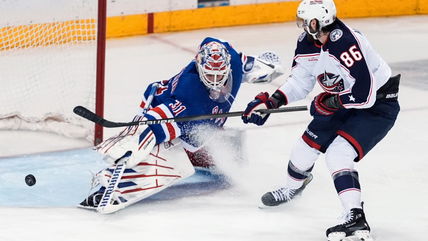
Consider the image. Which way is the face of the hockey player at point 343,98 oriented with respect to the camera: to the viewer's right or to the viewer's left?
to the viewer's left

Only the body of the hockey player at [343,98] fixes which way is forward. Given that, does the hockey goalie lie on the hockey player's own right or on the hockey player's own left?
on the hockey player's own right

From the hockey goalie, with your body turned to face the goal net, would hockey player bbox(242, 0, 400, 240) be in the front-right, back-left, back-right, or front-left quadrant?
back-right

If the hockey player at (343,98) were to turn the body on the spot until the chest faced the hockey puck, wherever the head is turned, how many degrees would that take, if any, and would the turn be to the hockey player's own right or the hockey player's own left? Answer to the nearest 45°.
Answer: approximately 45° to the hockey player's own right

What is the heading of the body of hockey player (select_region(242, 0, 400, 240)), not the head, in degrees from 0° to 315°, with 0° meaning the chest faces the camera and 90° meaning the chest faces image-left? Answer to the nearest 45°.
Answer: approximately 45°

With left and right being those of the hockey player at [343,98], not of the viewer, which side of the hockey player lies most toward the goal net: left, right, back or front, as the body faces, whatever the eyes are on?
right
